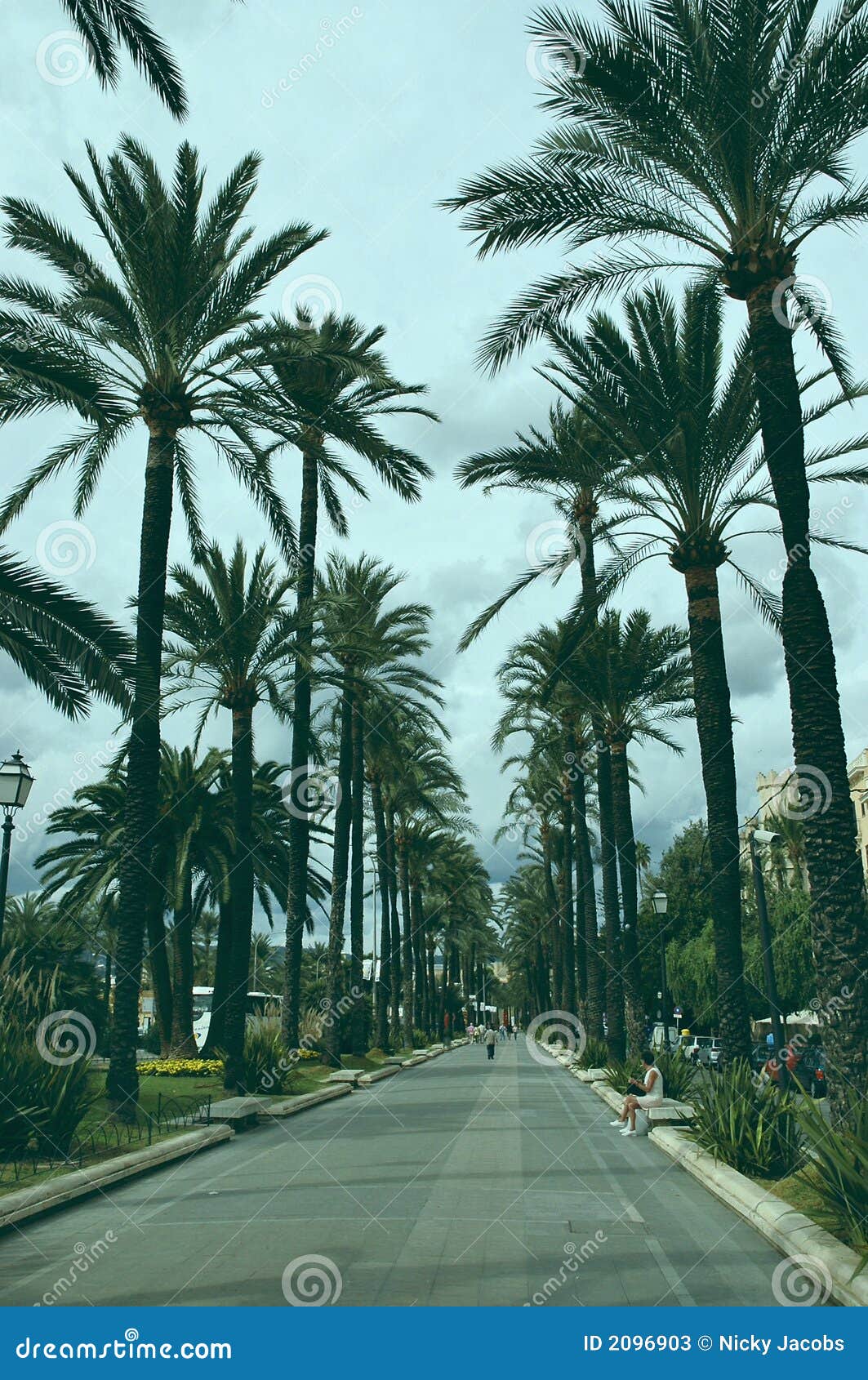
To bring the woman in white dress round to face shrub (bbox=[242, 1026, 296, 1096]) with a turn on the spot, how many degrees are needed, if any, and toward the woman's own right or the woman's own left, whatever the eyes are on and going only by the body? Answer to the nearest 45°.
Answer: approximately 45° to the woman's own right

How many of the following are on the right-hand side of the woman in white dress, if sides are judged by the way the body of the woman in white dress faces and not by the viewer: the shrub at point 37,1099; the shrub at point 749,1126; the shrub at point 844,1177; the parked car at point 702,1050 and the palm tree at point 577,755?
2

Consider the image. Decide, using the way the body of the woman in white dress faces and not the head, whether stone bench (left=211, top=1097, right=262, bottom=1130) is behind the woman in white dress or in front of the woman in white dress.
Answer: in front

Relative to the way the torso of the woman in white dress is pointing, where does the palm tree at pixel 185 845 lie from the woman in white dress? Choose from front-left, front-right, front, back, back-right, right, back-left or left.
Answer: front-right

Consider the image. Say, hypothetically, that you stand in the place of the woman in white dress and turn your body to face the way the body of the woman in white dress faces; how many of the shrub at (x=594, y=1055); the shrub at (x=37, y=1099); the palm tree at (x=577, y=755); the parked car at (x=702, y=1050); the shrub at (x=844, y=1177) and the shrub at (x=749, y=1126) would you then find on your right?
3

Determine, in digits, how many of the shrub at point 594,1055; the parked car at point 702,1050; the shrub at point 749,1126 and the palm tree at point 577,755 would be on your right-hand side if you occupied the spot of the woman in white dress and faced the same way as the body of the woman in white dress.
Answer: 3

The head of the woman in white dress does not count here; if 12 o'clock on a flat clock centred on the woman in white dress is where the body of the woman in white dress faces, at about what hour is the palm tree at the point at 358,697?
The palm tree is roughly at 2 o'clock from the woman in white dress.

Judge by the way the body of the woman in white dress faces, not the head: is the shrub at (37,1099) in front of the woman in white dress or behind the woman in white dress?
in front

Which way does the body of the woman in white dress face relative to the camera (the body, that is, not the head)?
to the viewer's left
